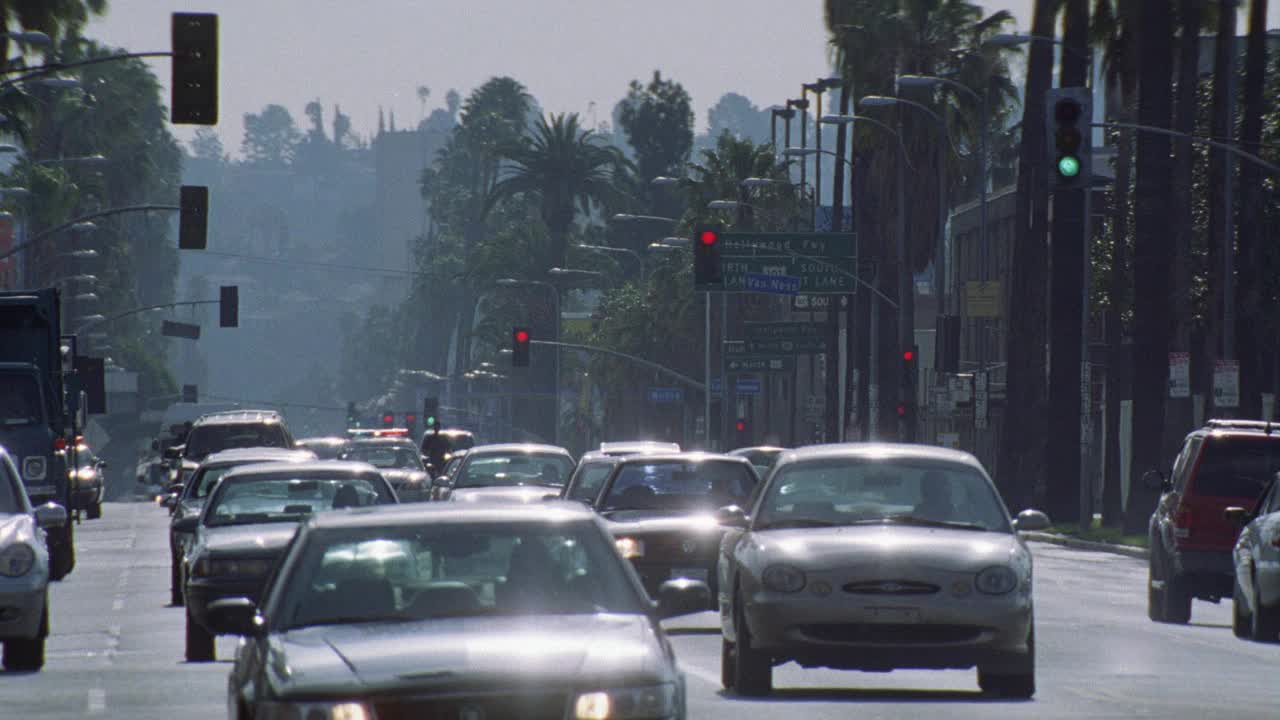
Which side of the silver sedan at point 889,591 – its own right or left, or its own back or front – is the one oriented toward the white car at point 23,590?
right

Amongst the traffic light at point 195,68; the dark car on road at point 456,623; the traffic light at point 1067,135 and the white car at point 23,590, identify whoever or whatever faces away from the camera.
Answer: the traffic light at point 195,68

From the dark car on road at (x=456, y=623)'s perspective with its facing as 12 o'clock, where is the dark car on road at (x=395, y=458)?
the dark car on road at (x=395, y=458) is roughly at 6 o'clock from the dark car on road at (x=456, y=623).

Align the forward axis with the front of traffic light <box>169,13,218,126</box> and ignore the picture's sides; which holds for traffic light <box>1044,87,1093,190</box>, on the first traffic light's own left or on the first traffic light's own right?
on the first traffic light's own right

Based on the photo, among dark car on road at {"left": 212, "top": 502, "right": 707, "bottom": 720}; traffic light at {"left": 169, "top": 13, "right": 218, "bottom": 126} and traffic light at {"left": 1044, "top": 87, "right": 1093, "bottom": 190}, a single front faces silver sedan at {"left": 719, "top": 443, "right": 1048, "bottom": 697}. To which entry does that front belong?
traffic light at {"left": 1044, "top": 87, "right": 1093, "bottom": 190}

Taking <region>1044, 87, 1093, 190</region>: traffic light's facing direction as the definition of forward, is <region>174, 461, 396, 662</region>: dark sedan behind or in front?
in front

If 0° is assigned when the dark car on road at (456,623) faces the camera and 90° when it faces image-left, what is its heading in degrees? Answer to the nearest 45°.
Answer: approximately 0°

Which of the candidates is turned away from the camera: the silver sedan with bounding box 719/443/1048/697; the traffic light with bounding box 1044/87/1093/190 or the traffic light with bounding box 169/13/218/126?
the traffic light with bounding box 169/13/218/126

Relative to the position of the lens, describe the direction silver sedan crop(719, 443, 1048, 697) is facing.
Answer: facing the viewer

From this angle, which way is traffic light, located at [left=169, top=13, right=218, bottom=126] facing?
away from the camera

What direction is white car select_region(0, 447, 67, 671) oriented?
toward the camera
